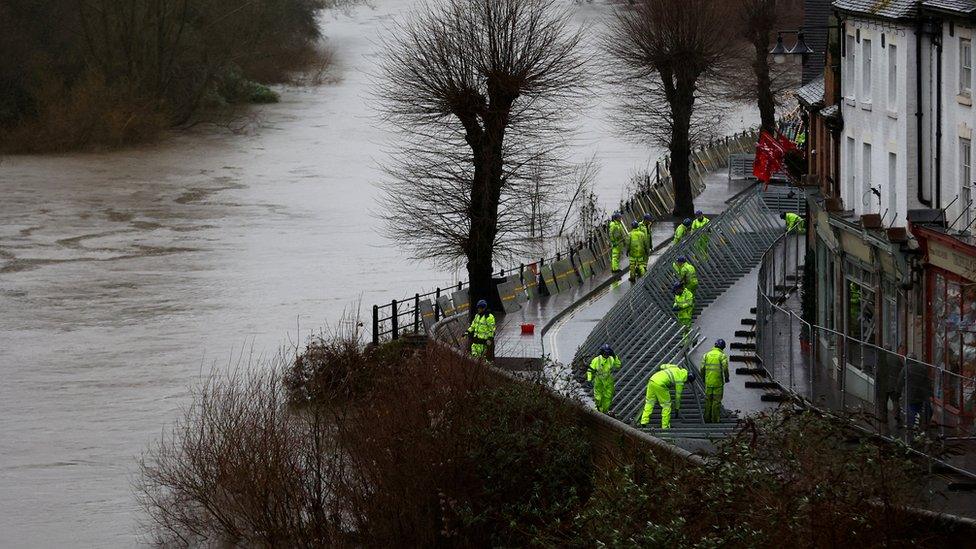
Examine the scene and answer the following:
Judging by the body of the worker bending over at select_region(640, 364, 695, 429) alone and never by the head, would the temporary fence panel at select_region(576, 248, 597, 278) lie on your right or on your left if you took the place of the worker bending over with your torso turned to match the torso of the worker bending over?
on your left

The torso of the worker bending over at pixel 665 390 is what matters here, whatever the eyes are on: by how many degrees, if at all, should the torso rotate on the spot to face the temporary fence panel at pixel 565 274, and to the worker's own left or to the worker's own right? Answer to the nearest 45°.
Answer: approximately 90° to the worker's own left

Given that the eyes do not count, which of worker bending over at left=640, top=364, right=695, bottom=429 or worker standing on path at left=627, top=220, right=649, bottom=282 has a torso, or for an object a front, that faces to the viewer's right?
worker bending over at left=640, top=364, right=695, bottom=429

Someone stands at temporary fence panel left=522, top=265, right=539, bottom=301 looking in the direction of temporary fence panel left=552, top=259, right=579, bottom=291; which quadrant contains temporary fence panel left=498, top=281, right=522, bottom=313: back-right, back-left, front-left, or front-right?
back-right

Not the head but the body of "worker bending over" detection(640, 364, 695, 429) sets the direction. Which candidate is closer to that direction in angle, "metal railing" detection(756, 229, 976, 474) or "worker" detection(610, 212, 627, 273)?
the metal railing

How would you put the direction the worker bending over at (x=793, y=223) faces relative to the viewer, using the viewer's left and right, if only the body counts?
facing to the left of the viewer

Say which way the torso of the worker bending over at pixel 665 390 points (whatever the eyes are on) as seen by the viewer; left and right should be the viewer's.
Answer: facing to the right of the viewer
